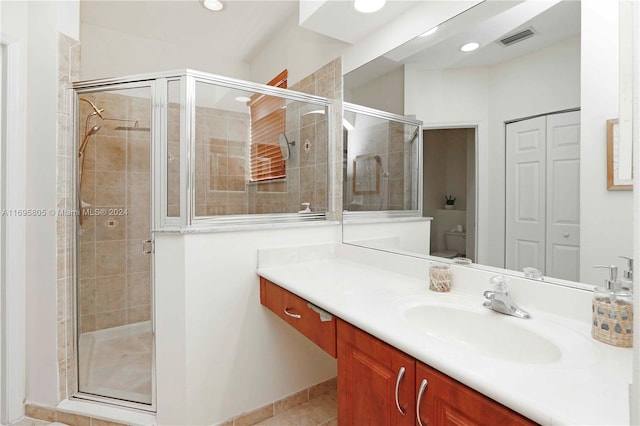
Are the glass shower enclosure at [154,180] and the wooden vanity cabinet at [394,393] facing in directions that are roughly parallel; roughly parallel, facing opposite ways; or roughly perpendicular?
roughly perpendicular

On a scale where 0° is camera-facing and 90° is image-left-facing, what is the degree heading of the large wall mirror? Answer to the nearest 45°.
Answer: approximately 45°

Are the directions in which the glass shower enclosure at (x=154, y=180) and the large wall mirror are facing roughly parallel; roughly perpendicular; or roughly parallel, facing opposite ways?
roughly perpendicular

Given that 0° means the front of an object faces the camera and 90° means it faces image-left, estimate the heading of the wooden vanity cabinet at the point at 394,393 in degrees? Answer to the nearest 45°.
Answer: approximately 45°

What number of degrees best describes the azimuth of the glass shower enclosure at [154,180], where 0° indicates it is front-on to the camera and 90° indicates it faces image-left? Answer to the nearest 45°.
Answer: approximately 0°
